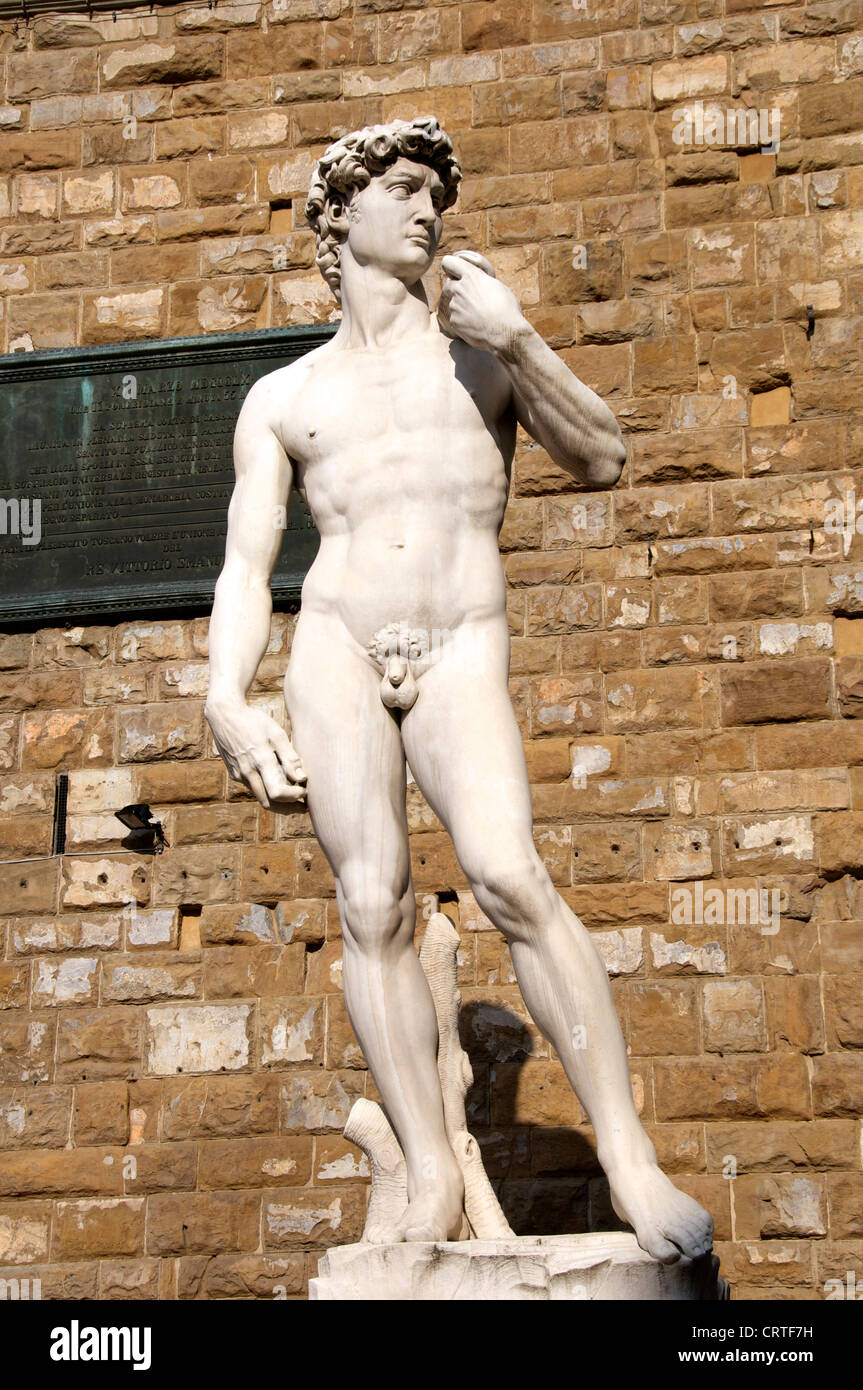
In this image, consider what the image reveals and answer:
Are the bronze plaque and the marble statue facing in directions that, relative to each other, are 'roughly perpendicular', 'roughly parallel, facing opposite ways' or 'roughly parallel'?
roughly parallel

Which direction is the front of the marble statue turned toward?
toward the camera

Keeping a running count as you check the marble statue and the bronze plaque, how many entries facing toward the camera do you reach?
2

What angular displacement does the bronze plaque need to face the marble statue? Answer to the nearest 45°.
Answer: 0° — it already faces it

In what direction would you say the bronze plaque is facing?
toward the camera
